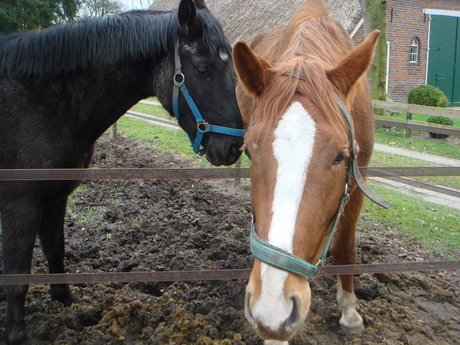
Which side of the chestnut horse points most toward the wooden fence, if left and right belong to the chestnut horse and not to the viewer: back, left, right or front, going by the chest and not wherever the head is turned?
back

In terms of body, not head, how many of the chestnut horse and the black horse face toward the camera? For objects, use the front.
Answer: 1

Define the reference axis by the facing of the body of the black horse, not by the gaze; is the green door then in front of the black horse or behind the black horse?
in front

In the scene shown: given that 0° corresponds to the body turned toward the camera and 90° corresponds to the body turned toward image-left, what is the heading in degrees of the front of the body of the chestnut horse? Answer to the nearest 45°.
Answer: approximately 0°

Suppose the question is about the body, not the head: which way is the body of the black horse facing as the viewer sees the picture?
to the viewer's right

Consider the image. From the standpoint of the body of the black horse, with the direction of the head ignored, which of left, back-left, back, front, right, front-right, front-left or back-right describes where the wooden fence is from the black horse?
front-left
